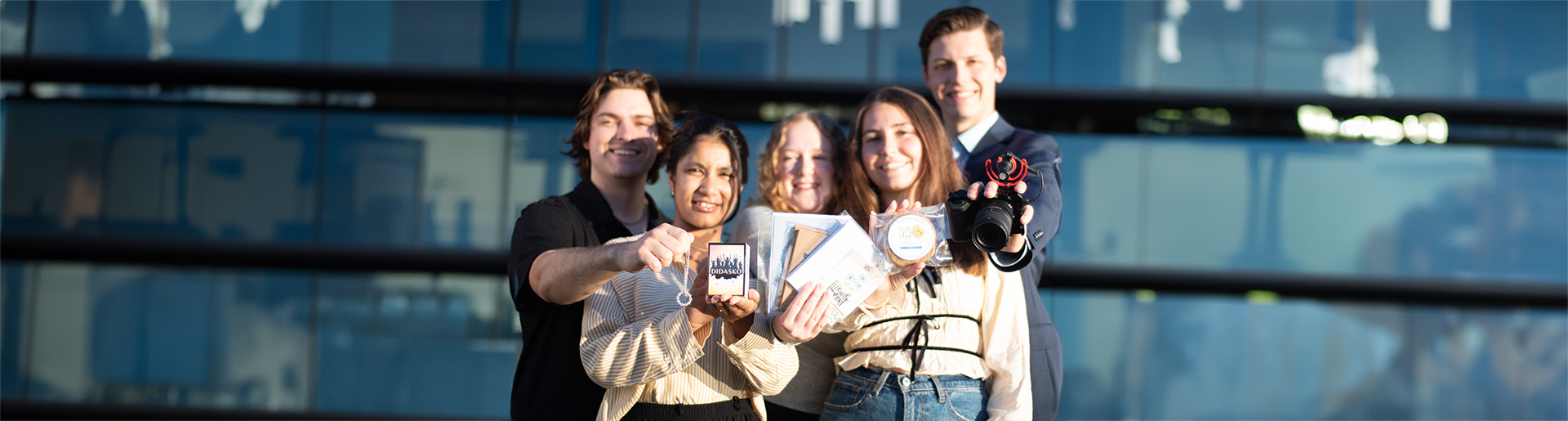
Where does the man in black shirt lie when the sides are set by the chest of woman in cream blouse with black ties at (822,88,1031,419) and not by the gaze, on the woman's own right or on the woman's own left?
on the woman's own right

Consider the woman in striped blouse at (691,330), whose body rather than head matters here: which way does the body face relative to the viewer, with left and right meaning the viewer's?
facing the viewer

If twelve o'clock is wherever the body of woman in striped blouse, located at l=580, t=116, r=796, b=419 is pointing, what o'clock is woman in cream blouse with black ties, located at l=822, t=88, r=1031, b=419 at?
woman in cream blouse with black ties, located at l=822, t=88, r=1031, b=419 is roughly at 9 o'clock from woman in striped blouse, located at l=580, t=116, r=796, b=419.

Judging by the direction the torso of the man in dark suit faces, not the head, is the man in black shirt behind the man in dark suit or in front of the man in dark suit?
in front

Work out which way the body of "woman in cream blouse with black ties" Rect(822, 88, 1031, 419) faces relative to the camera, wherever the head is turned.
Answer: toward the camera

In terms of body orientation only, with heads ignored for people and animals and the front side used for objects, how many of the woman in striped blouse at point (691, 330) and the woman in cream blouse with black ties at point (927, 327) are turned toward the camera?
2

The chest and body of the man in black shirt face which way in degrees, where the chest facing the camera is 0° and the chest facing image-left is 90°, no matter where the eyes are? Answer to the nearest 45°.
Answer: approximately 315°
